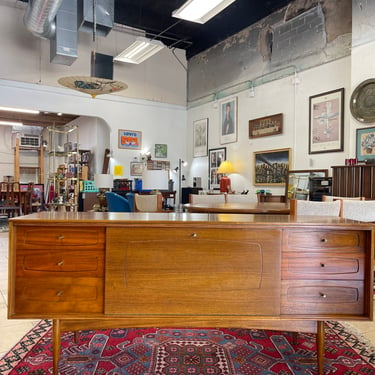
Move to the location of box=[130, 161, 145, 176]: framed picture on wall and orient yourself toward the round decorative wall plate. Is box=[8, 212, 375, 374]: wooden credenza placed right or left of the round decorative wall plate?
right

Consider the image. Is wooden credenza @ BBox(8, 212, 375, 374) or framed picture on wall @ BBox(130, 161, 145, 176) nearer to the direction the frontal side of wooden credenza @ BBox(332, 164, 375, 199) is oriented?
the wooden credenza

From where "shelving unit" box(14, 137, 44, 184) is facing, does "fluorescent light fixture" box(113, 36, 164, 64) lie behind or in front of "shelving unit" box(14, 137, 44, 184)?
in front

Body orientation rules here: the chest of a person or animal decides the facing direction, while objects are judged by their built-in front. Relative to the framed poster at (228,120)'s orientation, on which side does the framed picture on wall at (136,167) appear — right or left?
on its right

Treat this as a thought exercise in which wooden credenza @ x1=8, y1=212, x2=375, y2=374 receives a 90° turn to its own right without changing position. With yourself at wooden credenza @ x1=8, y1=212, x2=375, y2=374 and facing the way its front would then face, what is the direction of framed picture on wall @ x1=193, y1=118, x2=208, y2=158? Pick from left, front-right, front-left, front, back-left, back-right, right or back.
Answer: right

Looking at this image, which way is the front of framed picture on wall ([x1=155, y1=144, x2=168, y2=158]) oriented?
toward the camera

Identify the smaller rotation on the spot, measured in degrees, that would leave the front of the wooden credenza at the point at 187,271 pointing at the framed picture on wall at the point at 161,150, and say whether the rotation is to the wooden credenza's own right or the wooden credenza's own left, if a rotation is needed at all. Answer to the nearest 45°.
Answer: approximately 180°

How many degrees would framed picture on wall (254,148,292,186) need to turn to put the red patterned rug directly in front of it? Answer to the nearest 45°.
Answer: approximately 45° to its left

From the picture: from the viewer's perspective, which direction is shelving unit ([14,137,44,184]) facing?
toward the camera

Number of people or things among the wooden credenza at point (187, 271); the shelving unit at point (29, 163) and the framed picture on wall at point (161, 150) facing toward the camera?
3

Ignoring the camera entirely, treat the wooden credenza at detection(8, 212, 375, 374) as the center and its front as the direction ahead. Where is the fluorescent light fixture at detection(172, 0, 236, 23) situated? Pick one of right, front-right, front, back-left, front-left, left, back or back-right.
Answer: back

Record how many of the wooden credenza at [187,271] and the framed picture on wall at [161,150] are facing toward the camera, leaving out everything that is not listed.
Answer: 2

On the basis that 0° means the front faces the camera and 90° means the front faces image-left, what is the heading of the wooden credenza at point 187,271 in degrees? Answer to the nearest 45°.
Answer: approximately 0°

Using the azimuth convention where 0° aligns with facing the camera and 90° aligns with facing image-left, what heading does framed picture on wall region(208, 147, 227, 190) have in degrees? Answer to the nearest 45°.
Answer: approximately 45°

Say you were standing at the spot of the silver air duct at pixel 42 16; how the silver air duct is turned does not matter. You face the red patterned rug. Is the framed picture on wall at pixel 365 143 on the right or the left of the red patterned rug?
left

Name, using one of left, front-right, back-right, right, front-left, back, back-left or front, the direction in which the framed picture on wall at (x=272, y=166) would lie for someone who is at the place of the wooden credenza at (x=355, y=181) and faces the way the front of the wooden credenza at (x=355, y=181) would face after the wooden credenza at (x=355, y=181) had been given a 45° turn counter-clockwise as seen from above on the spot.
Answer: back-right

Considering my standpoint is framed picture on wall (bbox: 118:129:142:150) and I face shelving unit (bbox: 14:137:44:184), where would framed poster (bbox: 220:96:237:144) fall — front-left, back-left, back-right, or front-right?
back-right

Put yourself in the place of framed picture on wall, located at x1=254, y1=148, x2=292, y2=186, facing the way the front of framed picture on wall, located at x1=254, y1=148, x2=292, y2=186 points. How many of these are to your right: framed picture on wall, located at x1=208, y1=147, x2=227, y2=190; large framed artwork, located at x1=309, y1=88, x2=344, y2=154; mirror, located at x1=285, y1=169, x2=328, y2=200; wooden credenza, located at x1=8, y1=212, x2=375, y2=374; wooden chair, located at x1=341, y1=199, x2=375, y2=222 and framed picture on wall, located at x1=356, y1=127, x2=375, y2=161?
1
